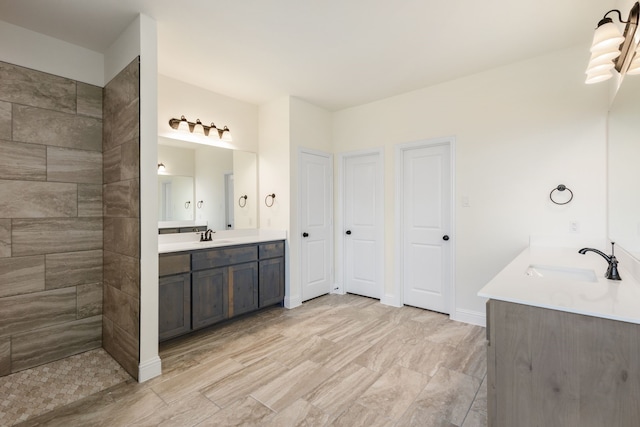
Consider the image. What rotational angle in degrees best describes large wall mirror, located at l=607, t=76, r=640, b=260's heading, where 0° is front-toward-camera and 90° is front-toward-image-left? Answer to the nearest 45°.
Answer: approximately 90°

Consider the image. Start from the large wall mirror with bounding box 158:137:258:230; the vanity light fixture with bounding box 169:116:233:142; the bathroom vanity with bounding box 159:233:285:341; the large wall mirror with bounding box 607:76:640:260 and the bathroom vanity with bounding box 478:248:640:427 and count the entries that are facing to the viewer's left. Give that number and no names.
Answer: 2

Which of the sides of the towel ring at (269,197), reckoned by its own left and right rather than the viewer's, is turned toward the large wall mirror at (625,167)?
left

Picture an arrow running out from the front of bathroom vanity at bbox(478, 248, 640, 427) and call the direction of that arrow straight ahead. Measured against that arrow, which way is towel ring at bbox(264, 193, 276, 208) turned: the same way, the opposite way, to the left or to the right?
to the left

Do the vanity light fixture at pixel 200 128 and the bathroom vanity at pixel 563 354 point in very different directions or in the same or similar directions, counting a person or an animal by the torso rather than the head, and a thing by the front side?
very different directions

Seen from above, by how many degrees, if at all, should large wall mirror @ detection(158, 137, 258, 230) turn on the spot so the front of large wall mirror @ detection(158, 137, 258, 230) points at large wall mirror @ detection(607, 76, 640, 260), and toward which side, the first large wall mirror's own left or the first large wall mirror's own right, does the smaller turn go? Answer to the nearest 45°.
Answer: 0° — it already faces it

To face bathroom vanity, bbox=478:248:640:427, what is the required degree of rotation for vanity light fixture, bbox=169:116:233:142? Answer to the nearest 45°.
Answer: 0° — it already faces it

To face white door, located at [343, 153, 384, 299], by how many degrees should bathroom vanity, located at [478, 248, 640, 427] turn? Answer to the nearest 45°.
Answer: approximately 45° to its right

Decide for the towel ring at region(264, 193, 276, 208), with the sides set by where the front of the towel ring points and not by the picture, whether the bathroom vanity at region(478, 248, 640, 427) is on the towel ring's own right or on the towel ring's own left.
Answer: on the towel ring's own left

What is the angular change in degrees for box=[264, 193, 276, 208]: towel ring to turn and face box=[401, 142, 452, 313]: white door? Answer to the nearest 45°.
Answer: approximately 135° to its left
